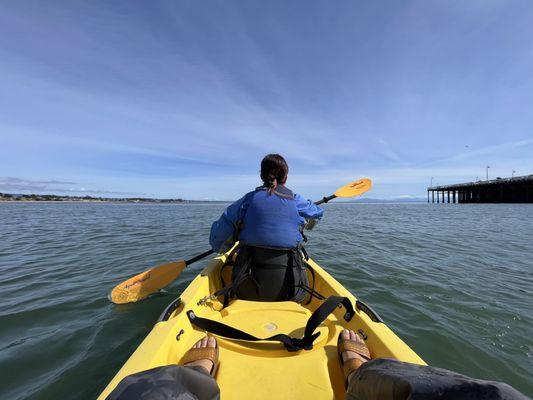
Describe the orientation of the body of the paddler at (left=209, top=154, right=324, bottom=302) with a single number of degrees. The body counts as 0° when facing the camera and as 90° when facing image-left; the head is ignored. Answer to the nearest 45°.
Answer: approximately 180°

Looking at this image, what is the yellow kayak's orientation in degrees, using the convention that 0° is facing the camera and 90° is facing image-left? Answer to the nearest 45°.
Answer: approximately 180°
